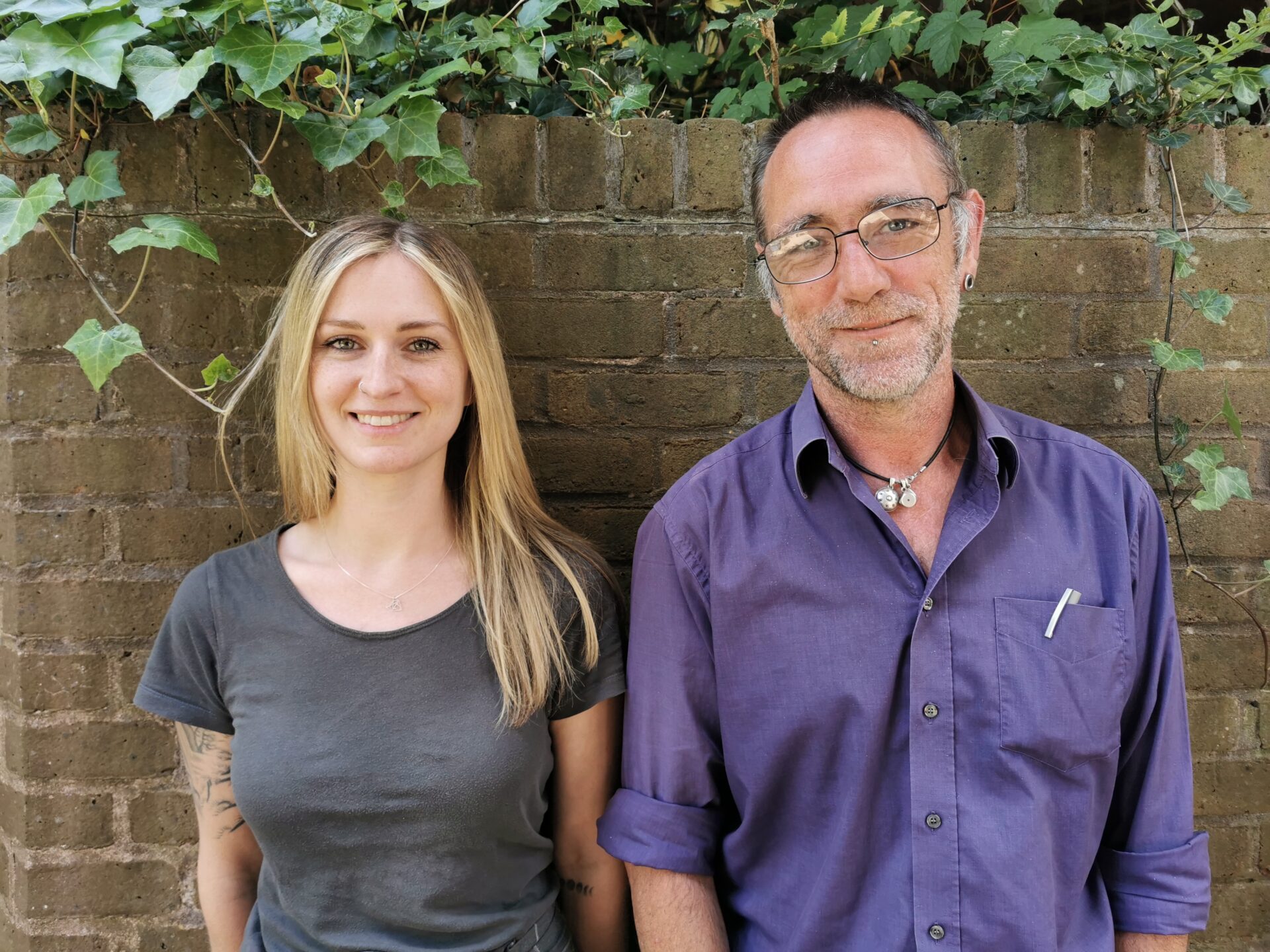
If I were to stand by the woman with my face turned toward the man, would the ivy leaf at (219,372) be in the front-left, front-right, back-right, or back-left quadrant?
back-left

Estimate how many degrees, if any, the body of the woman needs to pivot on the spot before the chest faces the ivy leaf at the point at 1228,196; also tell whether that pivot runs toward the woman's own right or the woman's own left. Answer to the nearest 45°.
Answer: approximately 90° to the woman's own left

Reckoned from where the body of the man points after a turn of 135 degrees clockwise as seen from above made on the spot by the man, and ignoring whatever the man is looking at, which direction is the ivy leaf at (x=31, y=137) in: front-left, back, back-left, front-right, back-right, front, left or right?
front-left

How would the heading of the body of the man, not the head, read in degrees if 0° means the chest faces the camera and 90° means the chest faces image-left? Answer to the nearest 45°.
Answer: approximately 0°

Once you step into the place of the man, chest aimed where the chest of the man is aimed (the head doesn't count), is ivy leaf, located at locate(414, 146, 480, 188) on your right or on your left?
on your right

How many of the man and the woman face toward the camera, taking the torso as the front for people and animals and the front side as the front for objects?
2

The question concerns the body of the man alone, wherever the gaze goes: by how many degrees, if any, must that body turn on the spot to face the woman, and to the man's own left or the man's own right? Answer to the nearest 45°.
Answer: approximately 90° to the man's own right

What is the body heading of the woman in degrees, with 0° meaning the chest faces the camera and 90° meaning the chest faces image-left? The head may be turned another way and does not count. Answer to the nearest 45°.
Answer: approximately 0°

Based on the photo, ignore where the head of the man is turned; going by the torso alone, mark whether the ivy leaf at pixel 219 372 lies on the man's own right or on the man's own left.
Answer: on the man's own right

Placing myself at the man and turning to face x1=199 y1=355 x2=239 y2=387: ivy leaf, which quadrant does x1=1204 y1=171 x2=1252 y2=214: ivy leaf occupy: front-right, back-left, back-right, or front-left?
back-right
